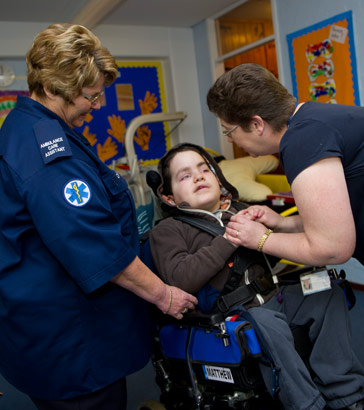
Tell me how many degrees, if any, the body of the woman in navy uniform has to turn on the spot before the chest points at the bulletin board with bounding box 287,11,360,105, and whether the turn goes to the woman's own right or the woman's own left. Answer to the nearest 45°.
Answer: approximately 45° to the woman's own left

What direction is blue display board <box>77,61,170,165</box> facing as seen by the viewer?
toward the camera

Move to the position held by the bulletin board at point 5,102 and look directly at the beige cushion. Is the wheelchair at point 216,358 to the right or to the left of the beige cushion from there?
right

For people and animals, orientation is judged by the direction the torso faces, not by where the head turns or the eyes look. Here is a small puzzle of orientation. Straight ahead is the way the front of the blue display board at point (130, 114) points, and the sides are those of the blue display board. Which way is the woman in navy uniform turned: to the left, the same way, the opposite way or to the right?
to the left

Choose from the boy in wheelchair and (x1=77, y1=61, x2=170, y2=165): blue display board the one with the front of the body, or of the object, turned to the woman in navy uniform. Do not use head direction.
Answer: the blue display board

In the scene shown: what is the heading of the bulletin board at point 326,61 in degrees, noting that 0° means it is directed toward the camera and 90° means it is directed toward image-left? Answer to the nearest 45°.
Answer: approximately 45°

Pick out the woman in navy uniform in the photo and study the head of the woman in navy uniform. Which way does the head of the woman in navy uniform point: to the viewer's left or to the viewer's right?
to the viewer's right

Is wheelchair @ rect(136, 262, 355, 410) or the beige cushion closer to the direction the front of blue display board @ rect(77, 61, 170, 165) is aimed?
the wheelchair

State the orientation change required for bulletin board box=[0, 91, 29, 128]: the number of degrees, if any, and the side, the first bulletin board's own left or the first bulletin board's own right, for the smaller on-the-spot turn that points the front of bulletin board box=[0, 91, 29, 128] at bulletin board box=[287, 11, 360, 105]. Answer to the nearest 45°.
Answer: approximately 45° to the first bulletin board's own left

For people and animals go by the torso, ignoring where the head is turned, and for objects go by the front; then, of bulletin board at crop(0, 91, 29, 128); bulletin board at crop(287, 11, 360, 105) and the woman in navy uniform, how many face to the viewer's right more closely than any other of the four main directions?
1

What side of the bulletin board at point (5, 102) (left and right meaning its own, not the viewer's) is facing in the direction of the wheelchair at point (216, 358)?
front

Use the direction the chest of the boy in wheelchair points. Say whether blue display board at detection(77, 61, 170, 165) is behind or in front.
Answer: behind

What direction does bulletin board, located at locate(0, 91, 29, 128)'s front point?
toward the camera
